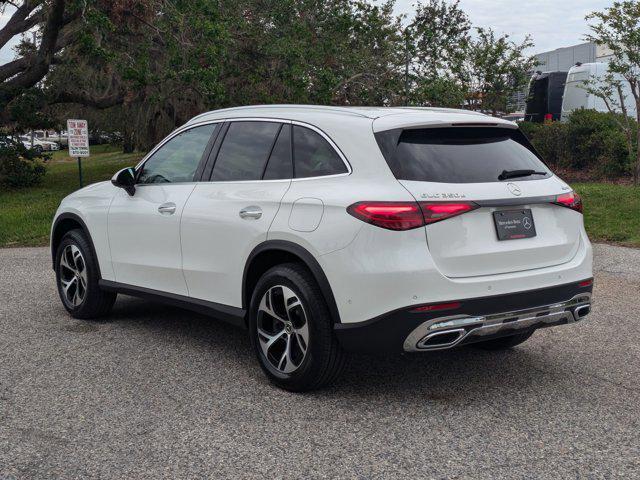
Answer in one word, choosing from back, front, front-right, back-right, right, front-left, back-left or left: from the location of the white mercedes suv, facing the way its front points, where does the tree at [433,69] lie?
front-right

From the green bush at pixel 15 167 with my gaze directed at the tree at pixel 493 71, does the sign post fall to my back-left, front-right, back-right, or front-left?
front-right

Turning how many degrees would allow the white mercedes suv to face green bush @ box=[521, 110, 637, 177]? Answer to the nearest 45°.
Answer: approximately 90° to its right

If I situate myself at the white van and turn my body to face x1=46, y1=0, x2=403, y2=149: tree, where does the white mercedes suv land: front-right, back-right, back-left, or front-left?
front-left

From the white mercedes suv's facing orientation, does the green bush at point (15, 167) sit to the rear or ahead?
ahead

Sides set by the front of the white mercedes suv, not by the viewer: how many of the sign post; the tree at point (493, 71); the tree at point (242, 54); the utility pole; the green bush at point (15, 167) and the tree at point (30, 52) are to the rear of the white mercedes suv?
0

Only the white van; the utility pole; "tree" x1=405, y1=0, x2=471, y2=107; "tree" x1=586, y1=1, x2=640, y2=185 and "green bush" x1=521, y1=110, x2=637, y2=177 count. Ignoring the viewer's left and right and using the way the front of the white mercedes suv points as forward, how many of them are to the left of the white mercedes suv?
0

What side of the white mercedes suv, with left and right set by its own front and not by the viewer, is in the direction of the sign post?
front

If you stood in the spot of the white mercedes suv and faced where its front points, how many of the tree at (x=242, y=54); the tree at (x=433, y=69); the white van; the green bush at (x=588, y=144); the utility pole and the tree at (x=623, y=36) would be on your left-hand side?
0

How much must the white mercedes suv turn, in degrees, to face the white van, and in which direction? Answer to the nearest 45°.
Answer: approximately 45° to its right

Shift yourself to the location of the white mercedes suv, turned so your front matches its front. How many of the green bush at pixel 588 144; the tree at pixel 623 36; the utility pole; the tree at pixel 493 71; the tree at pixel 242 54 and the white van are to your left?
0

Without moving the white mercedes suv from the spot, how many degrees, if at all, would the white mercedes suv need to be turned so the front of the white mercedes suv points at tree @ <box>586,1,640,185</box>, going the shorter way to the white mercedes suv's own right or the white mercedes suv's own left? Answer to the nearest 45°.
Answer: approximately 90° to the white mercedes suv's own right

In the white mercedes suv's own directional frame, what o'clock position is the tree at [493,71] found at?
The tree is roughly at 2 o'clock from the white mercedes suv.

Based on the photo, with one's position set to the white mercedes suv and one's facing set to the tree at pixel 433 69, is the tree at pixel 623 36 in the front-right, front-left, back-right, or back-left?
front-right

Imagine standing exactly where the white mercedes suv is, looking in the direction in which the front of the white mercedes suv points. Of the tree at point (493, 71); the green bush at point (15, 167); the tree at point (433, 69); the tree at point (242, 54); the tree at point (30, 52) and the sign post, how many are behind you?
0

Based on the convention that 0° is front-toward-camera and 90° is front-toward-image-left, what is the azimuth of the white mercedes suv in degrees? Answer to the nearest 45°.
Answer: approximately 135°

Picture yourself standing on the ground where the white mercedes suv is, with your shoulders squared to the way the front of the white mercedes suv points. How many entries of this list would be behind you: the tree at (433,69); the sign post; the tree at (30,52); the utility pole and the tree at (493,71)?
0
